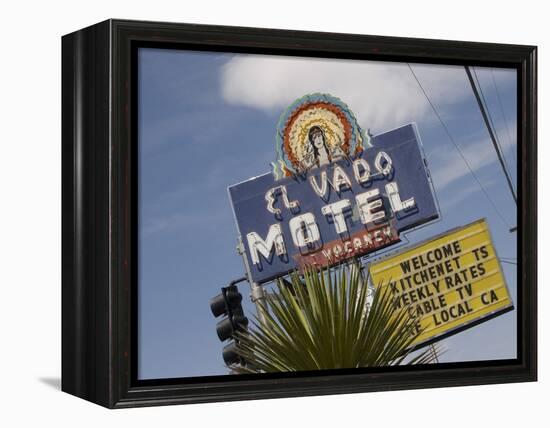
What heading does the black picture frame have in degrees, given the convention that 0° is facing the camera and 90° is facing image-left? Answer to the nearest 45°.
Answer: approximately 315°
